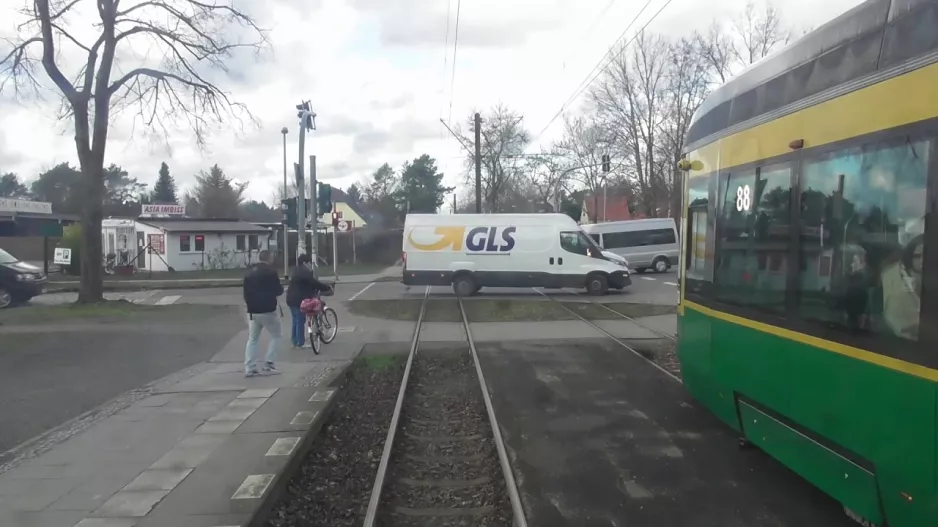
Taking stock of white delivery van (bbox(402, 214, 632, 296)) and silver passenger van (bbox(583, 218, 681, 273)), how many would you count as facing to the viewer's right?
1

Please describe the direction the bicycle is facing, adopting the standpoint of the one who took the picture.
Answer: facing away from the viewer and to the right of the viewer

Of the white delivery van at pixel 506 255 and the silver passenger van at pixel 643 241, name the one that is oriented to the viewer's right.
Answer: the white delivery van at pixel 506 255

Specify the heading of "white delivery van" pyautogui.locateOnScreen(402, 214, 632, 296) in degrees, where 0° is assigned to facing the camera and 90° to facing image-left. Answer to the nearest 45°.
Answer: approximately 270°

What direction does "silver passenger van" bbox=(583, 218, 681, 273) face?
to the viewer's left

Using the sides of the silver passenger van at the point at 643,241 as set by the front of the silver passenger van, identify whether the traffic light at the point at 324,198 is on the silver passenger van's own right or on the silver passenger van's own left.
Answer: on the silver passenger van's own left

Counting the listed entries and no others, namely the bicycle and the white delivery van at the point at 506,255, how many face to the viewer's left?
0

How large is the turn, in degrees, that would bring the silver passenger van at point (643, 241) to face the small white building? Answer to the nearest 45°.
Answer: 0° — it already faces it

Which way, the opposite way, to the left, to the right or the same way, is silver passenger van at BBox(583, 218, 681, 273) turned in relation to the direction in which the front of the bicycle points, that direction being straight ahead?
to the left

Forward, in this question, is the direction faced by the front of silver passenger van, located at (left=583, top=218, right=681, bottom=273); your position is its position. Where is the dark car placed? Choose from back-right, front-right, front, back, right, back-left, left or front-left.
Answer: front-left

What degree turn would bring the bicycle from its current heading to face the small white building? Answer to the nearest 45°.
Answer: approximately 45° to its left

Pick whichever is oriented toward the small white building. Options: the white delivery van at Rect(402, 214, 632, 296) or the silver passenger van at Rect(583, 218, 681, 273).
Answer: the silver passenger van at Rect(583, 218, 681, 273)

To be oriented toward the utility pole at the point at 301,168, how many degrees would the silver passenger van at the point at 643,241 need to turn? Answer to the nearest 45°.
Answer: approximately 45° to its left

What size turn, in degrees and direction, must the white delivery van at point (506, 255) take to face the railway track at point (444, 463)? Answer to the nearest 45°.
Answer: approximately 90° to its right

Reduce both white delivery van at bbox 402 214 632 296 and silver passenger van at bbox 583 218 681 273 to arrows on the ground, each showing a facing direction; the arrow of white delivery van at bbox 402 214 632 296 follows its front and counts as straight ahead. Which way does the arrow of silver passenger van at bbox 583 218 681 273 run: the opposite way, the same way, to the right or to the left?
the opposite way
